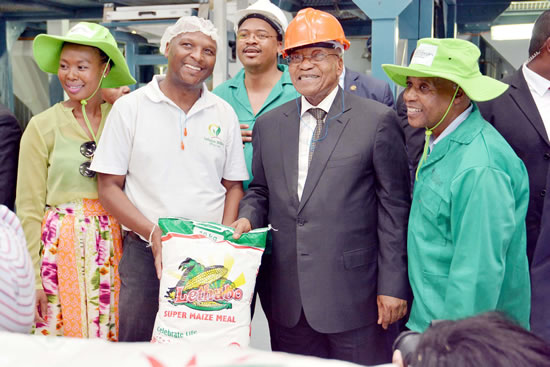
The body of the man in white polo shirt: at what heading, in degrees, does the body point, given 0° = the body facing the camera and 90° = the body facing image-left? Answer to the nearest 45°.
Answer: approximately 0°

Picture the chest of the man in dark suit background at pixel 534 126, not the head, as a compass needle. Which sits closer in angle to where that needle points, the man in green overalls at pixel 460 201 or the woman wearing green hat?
the man in green overalls

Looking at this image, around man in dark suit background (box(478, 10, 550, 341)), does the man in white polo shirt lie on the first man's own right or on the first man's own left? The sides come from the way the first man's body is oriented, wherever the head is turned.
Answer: on the first man's own right

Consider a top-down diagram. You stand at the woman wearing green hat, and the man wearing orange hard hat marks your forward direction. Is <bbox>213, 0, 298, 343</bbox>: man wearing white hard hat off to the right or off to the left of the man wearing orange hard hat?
left

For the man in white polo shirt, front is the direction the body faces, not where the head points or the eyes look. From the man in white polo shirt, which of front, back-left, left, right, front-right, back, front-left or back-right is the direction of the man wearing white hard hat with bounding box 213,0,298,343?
back-left

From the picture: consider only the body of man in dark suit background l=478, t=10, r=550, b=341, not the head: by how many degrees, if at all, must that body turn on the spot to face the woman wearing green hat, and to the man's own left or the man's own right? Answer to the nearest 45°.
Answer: approximately 90° to the man's own right

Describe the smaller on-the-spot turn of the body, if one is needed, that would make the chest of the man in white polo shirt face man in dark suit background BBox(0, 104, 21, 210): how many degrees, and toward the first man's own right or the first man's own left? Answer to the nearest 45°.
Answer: approximately 135° to the first man's own right

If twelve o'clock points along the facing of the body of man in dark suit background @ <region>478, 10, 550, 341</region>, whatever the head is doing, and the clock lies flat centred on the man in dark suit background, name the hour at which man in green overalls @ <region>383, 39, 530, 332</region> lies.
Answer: The man in green overalls is roughly at 2 o'clock from the man in dark suit background.
